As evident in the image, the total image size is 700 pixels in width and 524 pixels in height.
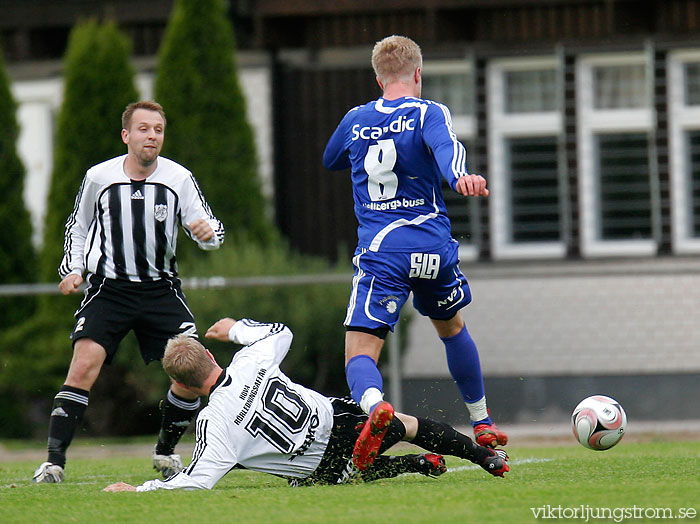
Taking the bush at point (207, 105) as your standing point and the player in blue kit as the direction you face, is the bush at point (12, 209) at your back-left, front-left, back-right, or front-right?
back-right

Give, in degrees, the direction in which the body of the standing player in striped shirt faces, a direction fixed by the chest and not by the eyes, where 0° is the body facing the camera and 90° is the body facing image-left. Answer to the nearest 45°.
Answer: approximately 0°

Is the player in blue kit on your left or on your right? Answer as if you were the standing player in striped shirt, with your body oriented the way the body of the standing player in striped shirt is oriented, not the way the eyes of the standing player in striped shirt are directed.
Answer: on your left

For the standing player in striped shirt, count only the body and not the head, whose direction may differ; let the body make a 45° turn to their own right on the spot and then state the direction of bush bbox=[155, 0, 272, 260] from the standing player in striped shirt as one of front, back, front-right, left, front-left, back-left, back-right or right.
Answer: back-right

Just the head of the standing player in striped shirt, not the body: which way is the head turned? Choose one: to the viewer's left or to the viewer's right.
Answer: to the viewer's right

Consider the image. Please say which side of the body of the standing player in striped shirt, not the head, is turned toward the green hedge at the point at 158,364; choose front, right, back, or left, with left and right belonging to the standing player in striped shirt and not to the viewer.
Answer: back

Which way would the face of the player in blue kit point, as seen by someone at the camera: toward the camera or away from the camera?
away from the camera

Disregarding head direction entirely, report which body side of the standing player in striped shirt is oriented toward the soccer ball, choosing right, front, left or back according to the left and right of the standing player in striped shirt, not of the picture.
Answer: left

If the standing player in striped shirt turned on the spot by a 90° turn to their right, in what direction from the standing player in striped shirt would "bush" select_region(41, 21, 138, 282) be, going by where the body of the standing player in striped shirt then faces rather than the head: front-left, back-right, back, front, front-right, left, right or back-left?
right

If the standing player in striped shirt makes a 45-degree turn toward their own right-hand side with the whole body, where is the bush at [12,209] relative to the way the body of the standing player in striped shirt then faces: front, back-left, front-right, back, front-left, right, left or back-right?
back-right
